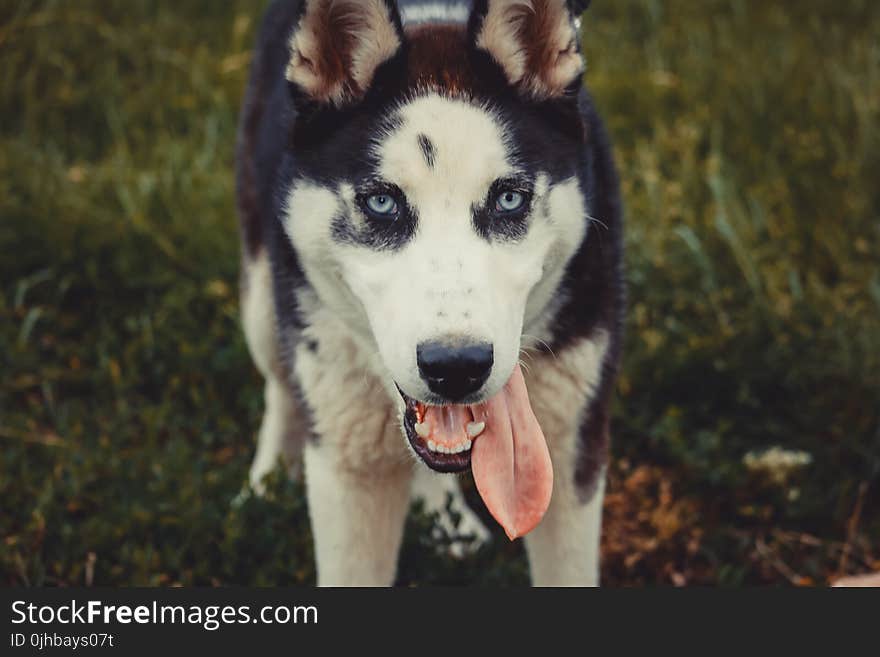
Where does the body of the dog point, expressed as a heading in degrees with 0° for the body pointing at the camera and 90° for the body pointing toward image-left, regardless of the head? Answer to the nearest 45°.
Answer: approximately 0°
